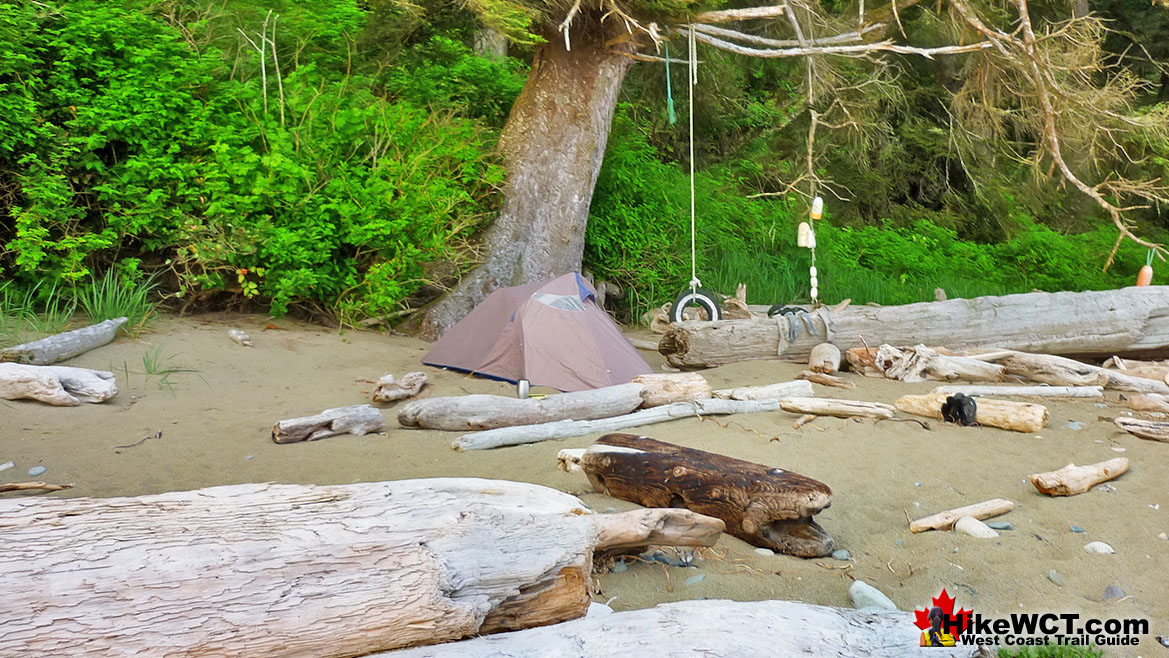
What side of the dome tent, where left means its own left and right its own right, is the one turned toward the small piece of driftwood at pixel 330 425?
right

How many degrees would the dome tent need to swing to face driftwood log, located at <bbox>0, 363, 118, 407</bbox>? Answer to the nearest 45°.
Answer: approximately 90° to its right

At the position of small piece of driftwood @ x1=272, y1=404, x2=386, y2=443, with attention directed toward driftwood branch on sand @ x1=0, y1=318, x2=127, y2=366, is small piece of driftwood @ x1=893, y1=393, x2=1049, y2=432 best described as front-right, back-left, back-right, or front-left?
back-right

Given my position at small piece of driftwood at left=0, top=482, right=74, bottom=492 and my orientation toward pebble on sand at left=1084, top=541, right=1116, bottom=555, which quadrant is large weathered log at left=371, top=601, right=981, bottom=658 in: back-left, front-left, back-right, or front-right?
front-right

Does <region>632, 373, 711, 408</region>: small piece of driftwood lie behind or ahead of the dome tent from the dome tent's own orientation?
ahead

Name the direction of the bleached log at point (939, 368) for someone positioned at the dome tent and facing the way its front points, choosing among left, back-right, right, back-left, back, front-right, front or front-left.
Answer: front-left

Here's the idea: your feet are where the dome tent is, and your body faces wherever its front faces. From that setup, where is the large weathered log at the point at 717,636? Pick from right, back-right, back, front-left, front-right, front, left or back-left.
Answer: front-right

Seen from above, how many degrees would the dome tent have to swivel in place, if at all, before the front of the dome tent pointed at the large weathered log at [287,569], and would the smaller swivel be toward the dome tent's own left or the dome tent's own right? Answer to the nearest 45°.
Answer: approximately 45° to the dome tent's own right

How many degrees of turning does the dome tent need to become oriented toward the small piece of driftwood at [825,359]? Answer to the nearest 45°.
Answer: approximately 45° to its left

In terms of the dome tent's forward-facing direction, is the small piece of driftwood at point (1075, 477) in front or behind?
in front

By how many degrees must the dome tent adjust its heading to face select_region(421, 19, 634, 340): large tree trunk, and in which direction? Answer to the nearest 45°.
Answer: approximately 135° to its left

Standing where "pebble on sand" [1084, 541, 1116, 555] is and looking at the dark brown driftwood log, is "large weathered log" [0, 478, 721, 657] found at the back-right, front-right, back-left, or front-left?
front-left

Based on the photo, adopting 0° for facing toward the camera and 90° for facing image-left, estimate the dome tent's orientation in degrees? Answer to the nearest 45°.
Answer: approximately 315°
